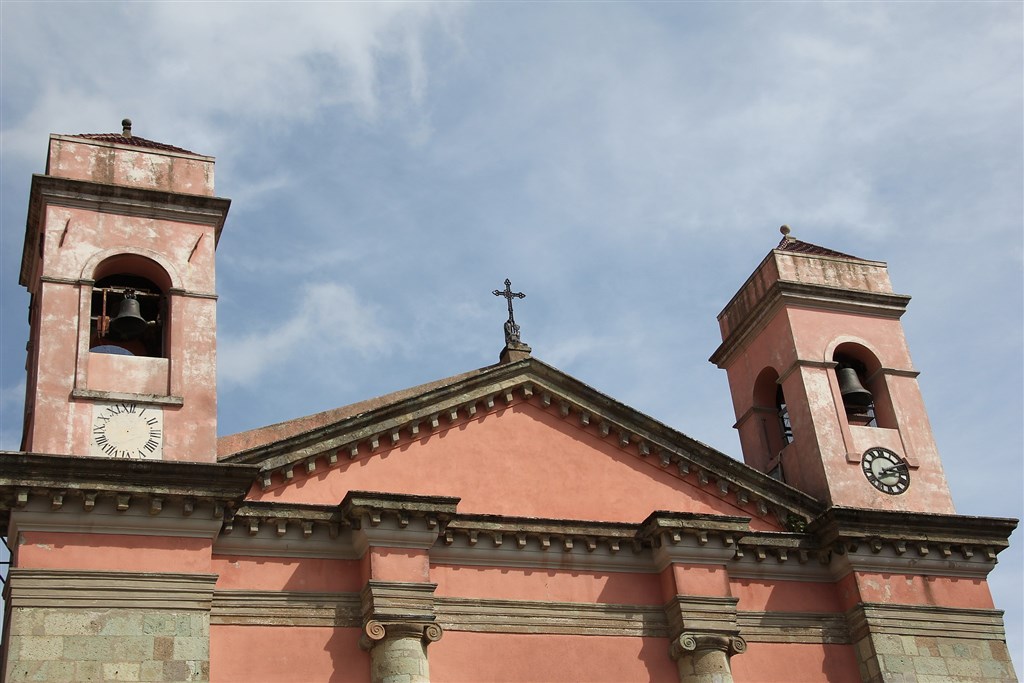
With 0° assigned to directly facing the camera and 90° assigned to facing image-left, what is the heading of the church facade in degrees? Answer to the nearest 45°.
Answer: approximately 0°

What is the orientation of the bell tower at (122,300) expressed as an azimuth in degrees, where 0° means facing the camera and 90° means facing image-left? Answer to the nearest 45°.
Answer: approximately 0°

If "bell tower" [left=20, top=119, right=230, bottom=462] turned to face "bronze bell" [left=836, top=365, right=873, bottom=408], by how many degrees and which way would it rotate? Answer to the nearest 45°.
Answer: approximately 90° to its left

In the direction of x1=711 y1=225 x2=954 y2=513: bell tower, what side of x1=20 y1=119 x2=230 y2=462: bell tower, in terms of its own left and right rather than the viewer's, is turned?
left
